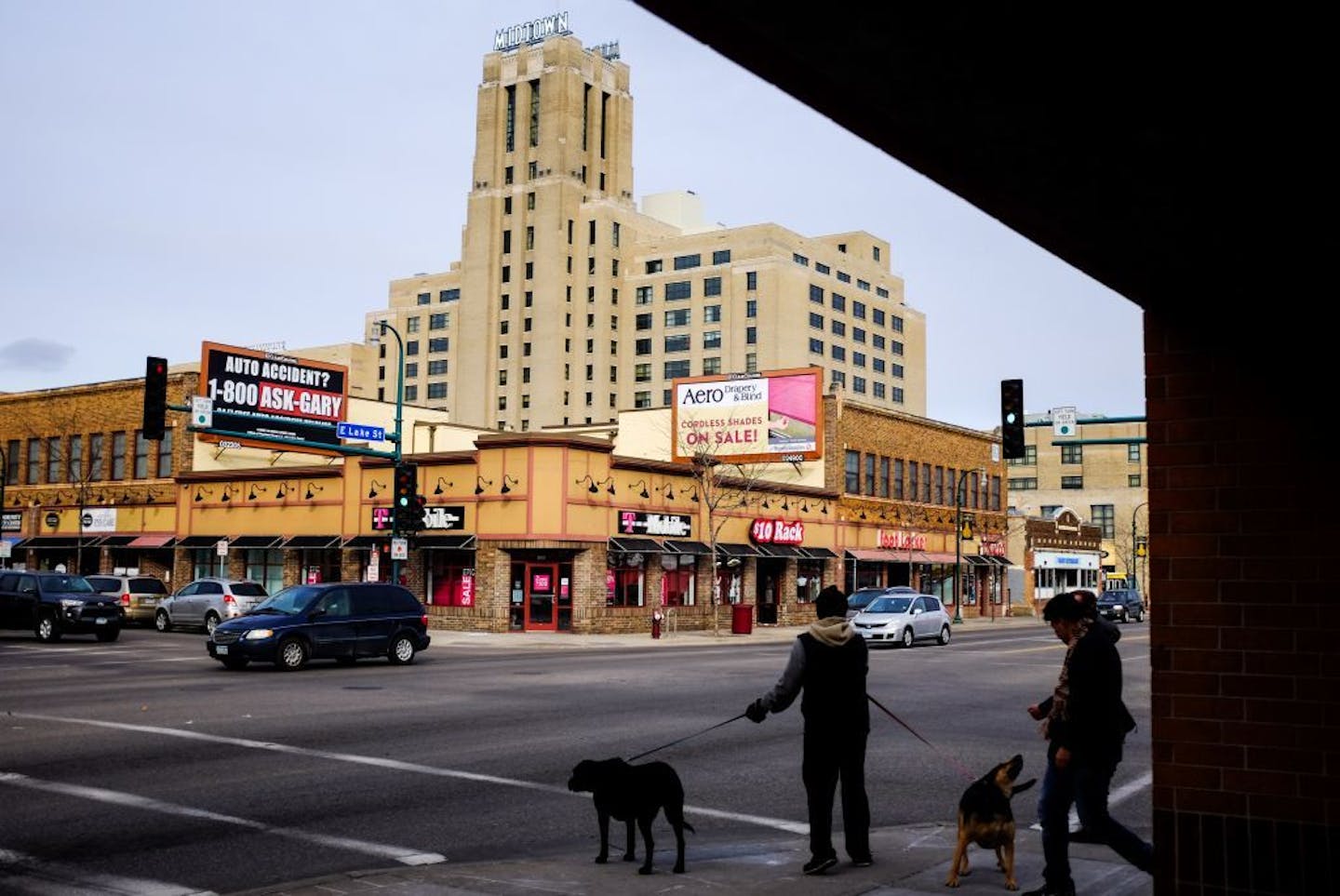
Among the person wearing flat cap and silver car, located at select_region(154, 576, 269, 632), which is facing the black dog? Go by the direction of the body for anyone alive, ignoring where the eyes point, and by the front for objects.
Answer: the person wearing flat cap

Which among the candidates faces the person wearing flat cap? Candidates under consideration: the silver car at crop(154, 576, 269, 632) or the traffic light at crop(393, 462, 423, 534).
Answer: the traffic light

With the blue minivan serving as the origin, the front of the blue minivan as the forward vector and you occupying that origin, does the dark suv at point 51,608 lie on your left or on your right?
on your right

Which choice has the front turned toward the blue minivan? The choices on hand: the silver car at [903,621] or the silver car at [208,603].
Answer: the silver car at [903,621]

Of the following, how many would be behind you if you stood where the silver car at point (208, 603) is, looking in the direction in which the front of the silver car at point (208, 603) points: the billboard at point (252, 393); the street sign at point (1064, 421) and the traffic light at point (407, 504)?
2

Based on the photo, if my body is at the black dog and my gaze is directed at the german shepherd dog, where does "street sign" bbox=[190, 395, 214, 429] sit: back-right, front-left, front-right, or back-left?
back-left

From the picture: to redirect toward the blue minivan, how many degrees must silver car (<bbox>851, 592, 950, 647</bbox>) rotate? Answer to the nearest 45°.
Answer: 0° — it already faces it

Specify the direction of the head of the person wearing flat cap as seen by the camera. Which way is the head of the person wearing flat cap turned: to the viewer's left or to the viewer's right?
to the viewer's left

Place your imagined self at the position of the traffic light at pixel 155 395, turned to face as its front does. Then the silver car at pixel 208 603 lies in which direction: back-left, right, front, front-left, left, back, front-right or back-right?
back-left
